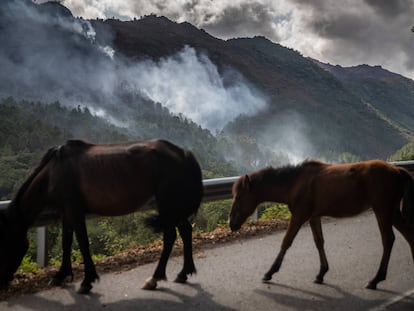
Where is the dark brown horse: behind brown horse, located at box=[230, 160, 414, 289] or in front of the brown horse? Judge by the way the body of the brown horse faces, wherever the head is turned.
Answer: in front

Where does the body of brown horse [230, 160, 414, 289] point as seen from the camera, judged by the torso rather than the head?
to the viewer's left

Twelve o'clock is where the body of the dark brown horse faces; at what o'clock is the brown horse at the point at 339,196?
The brown horse is roughly at 6 o'clock from the dark brown horse.

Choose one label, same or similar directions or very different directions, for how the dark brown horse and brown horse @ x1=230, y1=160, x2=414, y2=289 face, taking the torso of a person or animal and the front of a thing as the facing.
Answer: same or similar directions

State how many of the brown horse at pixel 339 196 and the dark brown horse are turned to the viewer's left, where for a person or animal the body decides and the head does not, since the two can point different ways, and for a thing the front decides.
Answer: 2

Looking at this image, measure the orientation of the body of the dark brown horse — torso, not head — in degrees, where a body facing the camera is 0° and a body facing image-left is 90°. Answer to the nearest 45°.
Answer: approximately 90°
